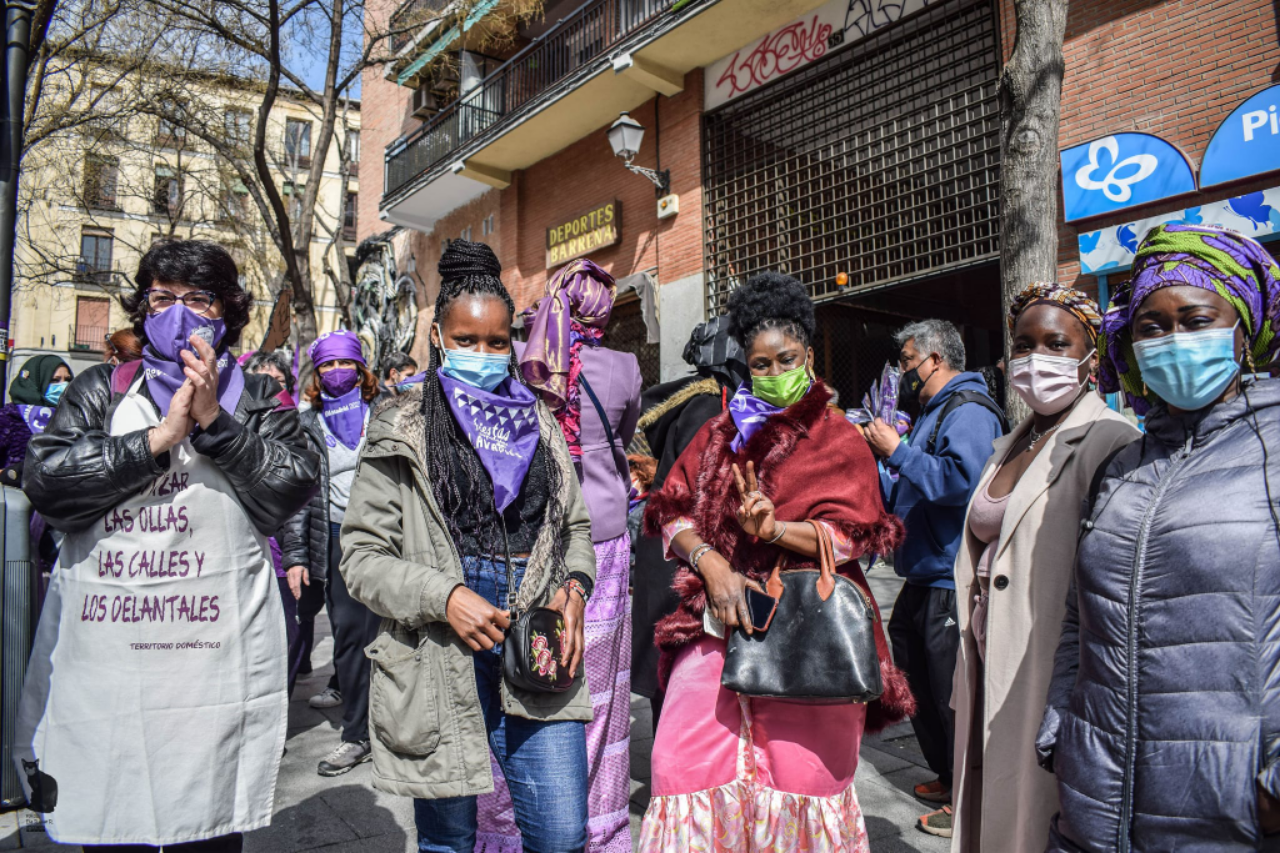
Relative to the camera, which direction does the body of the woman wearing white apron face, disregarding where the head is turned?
toward the camera

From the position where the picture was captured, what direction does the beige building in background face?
facing the viewer

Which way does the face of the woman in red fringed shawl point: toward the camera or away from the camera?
toward the camera

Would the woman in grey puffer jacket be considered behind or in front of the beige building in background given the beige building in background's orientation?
in front

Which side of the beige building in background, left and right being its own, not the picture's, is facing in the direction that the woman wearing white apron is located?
front

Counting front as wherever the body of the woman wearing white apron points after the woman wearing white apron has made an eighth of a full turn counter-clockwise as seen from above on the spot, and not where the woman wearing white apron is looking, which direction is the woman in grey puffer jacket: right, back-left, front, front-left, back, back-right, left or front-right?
front

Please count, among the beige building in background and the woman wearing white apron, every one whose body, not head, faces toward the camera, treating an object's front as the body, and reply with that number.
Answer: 2

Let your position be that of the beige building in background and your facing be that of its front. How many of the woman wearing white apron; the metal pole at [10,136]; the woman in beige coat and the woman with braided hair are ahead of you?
4

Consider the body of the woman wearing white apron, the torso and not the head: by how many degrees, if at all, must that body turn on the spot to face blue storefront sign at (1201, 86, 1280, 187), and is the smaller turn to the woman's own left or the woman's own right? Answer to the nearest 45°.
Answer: approximately 90° to the woman's own left

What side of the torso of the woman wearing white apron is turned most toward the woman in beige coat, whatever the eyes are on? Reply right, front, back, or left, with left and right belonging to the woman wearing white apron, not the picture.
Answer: left

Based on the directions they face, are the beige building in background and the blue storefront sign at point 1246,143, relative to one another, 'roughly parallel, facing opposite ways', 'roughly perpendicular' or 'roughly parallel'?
roughly perpendicular

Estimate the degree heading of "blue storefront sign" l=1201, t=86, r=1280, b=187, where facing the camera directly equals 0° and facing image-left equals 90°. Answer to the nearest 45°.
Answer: approximately 45°

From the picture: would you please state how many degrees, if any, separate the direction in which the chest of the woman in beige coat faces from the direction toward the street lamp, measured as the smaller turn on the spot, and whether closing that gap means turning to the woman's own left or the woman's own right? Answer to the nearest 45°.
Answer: approximately 90° to the woman's own right

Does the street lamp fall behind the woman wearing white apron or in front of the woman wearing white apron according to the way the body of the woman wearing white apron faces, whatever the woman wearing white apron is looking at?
behind
